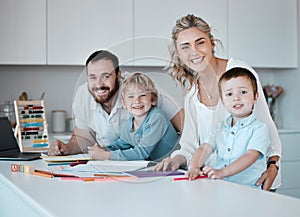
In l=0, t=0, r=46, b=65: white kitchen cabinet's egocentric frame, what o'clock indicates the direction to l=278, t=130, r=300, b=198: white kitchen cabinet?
l=278, t=130, r=300, b=198: white kitchen cabinet is roughly at 9 o'clock from l=0, t=0, r=46, b=65: white kitchen cabinet.

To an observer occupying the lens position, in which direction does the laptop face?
facing the viewer and to the right of the viewer

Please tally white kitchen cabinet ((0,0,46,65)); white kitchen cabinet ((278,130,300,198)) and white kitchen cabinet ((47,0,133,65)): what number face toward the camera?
3

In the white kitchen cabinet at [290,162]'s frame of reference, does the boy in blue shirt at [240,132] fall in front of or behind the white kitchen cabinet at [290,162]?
in front

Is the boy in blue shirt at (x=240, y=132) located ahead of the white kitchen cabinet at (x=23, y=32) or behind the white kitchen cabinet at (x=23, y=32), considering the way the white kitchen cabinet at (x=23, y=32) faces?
ahead

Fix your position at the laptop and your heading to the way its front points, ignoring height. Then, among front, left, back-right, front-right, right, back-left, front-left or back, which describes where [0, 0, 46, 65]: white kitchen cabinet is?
back-left

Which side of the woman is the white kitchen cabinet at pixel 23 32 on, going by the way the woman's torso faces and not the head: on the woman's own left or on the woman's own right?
on the woman's own right
